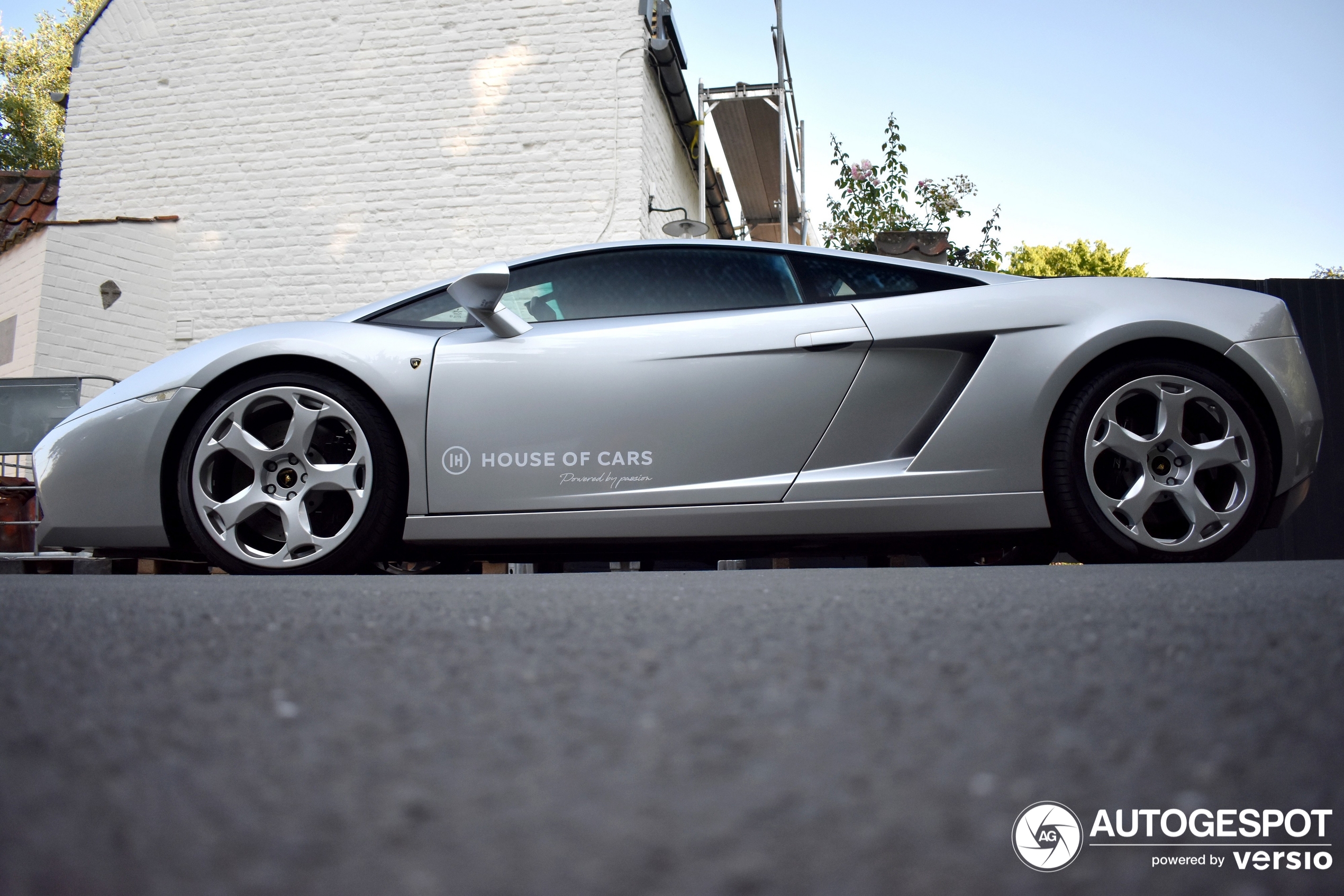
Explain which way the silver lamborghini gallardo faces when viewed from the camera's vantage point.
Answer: facing to the left of the viewer

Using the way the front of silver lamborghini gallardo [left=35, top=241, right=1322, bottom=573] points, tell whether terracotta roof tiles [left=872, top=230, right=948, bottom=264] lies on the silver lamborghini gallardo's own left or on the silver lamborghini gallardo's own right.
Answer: on the silver lamborghini gallardo's own right

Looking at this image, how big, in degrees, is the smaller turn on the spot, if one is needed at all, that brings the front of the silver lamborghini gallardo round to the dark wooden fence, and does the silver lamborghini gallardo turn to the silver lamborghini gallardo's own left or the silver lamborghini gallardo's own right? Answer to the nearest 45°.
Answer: approximately 135° to the silver lamborghini gallardo's own right

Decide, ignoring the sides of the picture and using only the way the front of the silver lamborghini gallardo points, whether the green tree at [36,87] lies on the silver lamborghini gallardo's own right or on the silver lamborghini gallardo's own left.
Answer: on the silver lamborghini gallardo's own right

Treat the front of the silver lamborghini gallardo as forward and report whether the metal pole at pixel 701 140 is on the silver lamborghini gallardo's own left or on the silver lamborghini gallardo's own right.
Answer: on the silver lamborghini gallardo's own right

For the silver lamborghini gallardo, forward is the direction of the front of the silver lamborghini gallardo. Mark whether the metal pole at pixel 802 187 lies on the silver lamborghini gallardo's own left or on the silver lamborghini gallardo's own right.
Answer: on the silver lamborghini gallardo's own right

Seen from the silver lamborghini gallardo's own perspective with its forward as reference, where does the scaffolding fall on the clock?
The scaffolding is roughly at 3 o'clock from the silver lamborghini gallardo.

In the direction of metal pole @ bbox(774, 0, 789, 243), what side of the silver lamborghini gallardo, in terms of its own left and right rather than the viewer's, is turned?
right
